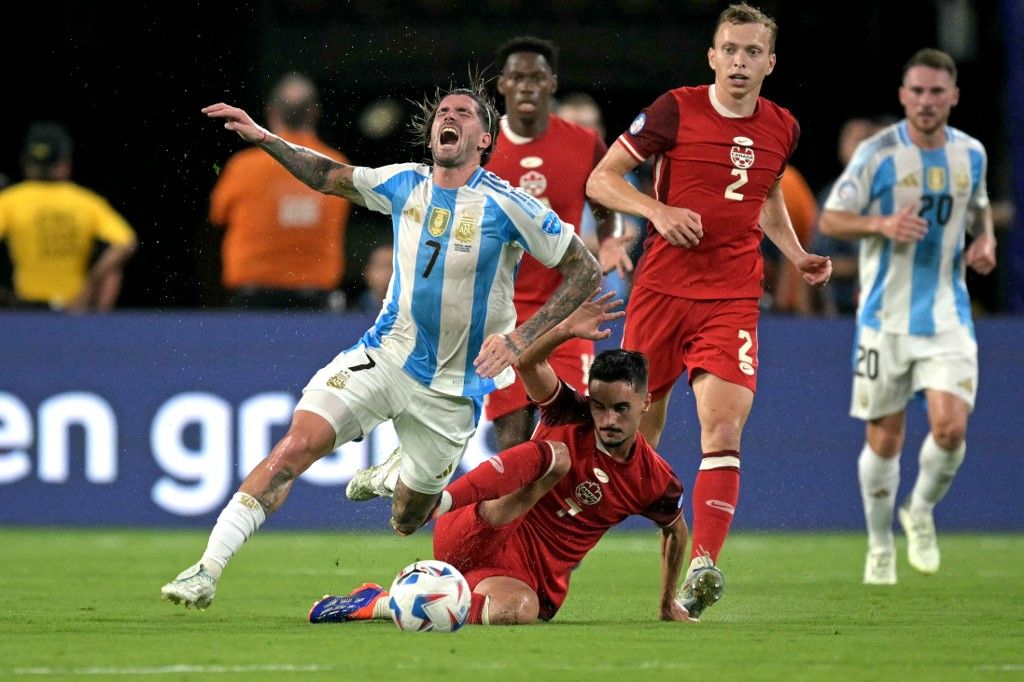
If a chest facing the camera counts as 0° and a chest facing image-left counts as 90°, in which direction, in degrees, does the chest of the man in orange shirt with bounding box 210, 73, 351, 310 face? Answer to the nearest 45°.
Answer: approximately 180°

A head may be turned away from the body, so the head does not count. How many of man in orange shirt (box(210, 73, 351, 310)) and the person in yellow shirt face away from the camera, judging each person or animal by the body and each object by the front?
2

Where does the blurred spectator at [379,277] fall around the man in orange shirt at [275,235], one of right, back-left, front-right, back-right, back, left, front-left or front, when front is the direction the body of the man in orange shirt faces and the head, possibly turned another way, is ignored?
front-right

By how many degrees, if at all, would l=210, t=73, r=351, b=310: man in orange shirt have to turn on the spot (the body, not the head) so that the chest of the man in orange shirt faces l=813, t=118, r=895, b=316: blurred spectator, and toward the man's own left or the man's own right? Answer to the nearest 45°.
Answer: approximately 90° to the man's own right

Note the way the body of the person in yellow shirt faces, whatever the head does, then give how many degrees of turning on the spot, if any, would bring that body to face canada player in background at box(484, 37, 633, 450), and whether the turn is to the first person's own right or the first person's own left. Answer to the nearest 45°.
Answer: approximately 135° to the first person's own right

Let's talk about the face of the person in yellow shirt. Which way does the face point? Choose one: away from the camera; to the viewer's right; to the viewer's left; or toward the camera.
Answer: away from the camera

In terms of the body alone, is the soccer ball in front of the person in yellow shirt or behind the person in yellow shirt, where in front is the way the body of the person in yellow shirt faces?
behind

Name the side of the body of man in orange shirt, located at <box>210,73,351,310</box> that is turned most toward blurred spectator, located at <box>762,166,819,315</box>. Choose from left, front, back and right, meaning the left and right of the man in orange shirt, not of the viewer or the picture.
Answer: right

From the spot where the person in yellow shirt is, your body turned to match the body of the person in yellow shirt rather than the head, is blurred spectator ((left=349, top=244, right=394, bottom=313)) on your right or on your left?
on your right

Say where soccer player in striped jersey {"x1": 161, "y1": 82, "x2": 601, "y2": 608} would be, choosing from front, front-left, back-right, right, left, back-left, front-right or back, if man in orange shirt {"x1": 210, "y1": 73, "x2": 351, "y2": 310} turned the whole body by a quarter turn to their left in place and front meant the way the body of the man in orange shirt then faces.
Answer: left

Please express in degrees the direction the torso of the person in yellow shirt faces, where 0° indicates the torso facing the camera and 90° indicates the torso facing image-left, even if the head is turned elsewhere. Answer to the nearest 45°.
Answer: approximately 180°

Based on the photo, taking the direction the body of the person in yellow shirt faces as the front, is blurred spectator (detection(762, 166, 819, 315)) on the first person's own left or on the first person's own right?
on the first person's own right
